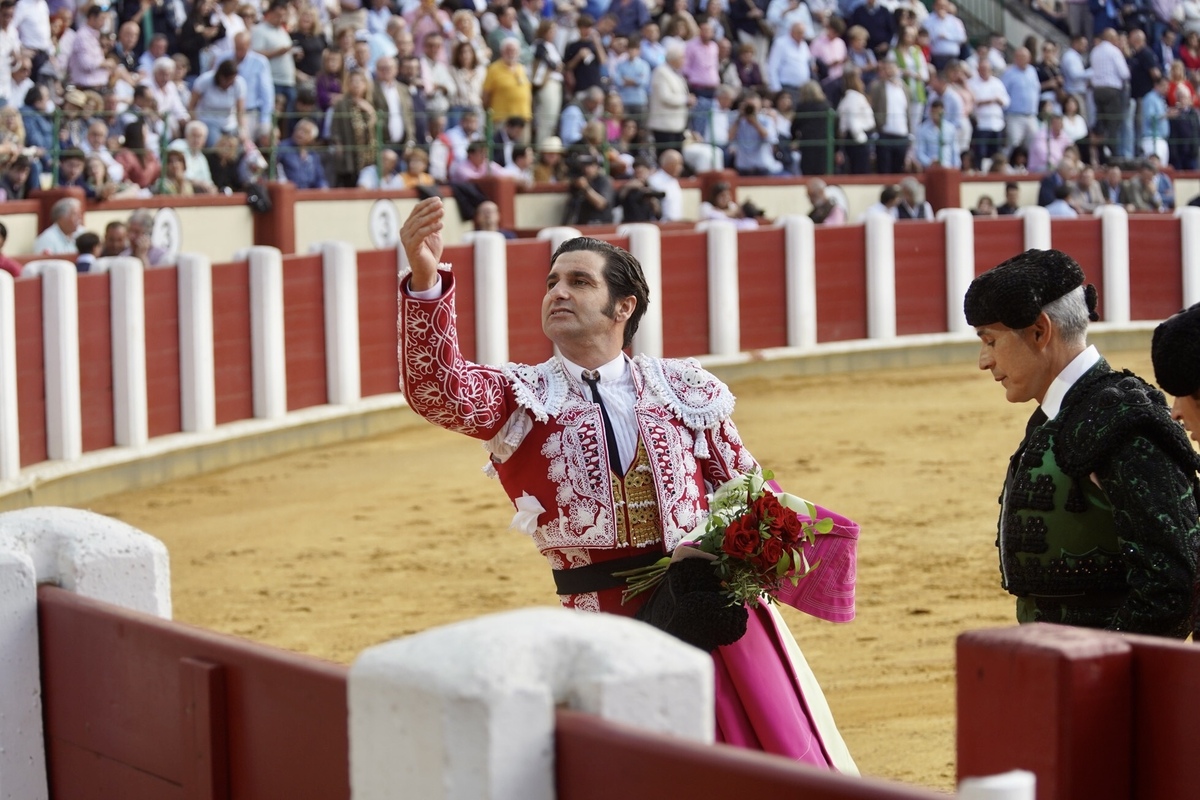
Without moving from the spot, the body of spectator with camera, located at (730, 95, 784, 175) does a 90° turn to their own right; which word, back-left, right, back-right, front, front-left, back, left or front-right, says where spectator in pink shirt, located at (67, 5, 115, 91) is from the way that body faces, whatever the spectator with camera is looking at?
front-left

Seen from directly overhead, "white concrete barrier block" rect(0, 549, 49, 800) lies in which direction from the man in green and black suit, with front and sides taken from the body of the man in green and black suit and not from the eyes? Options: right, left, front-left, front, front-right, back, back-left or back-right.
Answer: front

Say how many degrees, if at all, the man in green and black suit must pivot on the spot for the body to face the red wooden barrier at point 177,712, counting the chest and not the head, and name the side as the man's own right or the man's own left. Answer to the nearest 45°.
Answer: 0° — they already face it

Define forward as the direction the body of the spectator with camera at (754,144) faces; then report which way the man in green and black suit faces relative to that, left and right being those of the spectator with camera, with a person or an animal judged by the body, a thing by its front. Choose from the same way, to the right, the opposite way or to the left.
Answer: to the right

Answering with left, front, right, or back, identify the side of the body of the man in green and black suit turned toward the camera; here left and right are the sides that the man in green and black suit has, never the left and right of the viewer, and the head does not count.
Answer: left

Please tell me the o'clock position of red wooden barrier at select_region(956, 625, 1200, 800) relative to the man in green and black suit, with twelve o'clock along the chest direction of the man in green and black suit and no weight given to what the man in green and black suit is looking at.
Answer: The red wooden barrier is roughly at 9 o'clock from the man in green and black suit.

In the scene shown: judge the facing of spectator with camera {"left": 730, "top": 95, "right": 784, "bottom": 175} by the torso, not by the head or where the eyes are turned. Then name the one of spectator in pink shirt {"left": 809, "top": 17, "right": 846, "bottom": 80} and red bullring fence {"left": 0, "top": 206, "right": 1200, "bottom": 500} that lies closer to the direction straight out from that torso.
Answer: the red bullring fence

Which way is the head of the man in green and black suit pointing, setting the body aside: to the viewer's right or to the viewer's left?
to the viewer's left

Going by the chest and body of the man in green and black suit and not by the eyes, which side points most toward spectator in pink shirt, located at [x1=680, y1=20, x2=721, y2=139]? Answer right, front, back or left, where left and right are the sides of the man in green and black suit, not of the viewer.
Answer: right

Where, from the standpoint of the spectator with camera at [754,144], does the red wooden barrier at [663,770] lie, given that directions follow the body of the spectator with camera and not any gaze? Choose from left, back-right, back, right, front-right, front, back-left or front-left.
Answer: front

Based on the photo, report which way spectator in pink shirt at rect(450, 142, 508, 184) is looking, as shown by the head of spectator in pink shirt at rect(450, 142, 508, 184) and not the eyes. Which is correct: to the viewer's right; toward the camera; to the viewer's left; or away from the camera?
toward the camera

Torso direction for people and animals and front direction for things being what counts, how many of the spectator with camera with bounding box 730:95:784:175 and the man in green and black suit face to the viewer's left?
1

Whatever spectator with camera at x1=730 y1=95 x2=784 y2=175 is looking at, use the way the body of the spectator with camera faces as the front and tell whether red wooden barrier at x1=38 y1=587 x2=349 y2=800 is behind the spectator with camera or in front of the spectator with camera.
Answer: in front

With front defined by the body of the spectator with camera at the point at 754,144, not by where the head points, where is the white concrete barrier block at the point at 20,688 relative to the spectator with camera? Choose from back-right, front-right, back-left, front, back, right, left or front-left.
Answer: front

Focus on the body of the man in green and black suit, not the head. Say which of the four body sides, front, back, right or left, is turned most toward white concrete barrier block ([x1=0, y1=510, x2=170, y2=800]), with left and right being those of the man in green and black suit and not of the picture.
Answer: front

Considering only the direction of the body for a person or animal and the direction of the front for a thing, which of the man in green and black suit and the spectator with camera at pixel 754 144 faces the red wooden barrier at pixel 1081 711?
the spectator with camera

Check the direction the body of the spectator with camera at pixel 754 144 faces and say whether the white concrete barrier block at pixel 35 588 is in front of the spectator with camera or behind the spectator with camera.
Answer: in front

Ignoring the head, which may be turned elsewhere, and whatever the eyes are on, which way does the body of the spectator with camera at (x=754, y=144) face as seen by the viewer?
toward the camera
